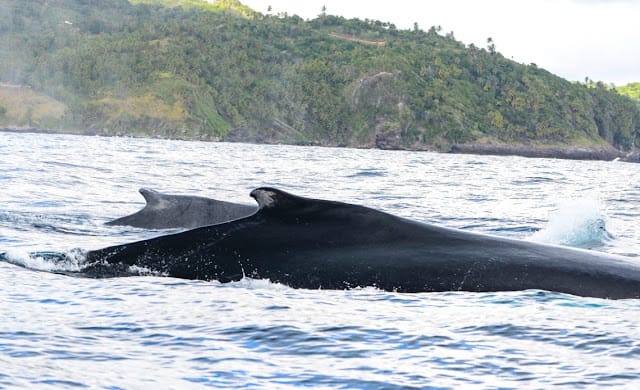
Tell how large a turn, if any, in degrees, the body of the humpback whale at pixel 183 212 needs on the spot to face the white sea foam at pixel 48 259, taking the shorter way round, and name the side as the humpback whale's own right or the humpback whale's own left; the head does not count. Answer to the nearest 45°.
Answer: approximately 90° to the humpback whale's own right

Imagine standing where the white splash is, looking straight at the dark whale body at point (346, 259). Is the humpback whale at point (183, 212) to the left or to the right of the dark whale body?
right

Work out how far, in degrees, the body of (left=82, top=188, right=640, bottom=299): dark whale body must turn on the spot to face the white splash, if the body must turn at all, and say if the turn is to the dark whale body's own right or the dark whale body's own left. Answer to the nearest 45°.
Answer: approximately 45° to the dark whale body's own left

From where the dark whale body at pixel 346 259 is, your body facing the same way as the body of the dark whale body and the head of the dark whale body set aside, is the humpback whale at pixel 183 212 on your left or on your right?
on your left

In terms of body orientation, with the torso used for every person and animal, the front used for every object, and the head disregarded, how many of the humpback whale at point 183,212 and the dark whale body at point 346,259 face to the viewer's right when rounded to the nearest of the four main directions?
2

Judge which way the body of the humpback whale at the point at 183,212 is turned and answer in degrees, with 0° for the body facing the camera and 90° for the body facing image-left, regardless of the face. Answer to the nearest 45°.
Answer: approximately 270°

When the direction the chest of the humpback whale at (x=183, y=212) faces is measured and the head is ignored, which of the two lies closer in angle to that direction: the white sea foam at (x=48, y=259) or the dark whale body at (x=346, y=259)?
the dark whale body

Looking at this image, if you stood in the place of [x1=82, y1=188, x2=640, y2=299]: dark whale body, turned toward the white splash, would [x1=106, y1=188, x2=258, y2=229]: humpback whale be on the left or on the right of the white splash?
left

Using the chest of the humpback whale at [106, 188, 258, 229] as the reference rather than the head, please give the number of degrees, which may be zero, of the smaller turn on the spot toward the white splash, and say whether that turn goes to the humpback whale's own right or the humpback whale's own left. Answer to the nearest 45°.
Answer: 0° — it already faces it

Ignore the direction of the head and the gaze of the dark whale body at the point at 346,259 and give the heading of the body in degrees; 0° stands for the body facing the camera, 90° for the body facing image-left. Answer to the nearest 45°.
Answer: approximately 270°

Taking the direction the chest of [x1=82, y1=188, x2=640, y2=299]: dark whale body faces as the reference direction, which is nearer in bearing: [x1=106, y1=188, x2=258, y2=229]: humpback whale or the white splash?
the white splash

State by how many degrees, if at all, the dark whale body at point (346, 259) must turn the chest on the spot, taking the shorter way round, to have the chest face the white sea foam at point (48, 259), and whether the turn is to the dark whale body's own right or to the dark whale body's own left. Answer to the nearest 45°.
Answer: approximately 135° to the dark whale body's own left
